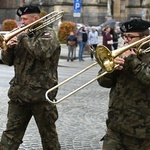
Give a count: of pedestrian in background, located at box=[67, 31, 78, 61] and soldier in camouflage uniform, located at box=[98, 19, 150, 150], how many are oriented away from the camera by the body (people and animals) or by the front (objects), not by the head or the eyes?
0

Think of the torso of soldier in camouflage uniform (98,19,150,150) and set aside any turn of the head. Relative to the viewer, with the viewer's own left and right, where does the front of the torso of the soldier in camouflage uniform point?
facing the viewer and to the left of the viewer

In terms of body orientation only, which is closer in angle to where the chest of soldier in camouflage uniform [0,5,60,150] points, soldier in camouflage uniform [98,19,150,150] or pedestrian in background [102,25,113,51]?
the soldier in camouflage uniform

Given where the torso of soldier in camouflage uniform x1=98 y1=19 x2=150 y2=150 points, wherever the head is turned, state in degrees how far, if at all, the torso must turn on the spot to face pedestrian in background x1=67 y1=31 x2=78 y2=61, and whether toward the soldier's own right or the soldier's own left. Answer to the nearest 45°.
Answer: approximately 135° to the soldier's own right

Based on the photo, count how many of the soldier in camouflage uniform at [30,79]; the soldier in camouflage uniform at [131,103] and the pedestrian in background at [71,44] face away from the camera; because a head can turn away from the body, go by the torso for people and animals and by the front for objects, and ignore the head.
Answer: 0

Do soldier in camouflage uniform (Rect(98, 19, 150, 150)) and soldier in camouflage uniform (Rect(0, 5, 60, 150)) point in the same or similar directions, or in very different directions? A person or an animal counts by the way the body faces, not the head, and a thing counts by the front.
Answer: same or similar directions

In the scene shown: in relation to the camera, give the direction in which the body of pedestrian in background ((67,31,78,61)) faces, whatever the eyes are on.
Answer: toward the camera

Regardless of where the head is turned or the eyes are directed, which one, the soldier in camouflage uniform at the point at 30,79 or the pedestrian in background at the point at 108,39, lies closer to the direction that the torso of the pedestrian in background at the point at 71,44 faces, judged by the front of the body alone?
the soldier in camouflage uniform

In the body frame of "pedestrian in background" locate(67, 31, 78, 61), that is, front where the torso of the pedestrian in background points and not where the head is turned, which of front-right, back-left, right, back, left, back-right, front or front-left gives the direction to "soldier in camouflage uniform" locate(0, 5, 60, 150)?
front

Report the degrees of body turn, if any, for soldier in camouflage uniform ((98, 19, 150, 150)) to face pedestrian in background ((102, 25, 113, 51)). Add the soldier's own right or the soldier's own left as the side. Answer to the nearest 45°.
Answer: approximately 135° to the soldier's own right

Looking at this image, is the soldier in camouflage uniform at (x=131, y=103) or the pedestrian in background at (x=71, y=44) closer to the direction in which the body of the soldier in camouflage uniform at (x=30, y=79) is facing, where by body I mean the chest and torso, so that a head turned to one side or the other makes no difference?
the soldier in camouflage uniform

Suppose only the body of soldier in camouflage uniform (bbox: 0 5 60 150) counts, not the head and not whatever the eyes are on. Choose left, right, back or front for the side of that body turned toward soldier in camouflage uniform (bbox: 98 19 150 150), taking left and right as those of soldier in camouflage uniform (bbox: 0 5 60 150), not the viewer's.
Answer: left

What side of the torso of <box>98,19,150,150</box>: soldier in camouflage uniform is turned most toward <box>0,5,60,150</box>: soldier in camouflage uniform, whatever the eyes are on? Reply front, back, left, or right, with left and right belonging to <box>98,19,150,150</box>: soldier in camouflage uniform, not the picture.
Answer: right
